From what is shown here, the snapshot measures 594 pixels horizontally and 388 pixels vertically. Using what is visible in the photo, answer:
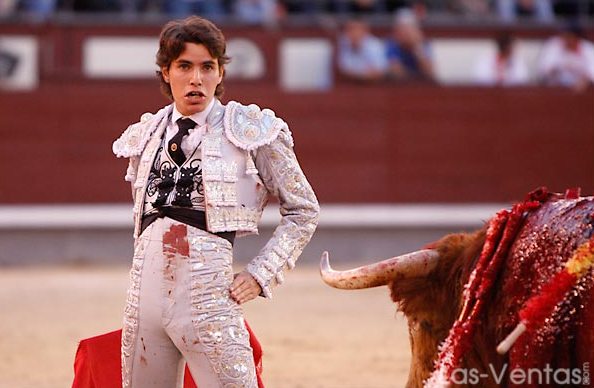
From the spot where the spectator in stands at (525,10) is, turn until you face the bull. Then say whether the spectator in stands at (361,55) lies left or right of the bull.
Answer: right

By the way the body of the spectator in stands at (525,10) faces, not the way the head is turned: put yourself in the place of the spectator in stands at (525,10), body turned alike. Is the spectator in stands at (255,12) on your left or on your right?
on your right

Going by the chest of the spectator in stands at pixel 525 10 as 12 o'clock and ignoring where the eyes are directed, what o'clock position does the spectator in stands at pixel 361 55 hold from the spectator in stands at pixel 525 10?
the spectator in stands at pixel 361 55 is roughly at 2 o'clock from the spectator in stands at pixel 525 10.
